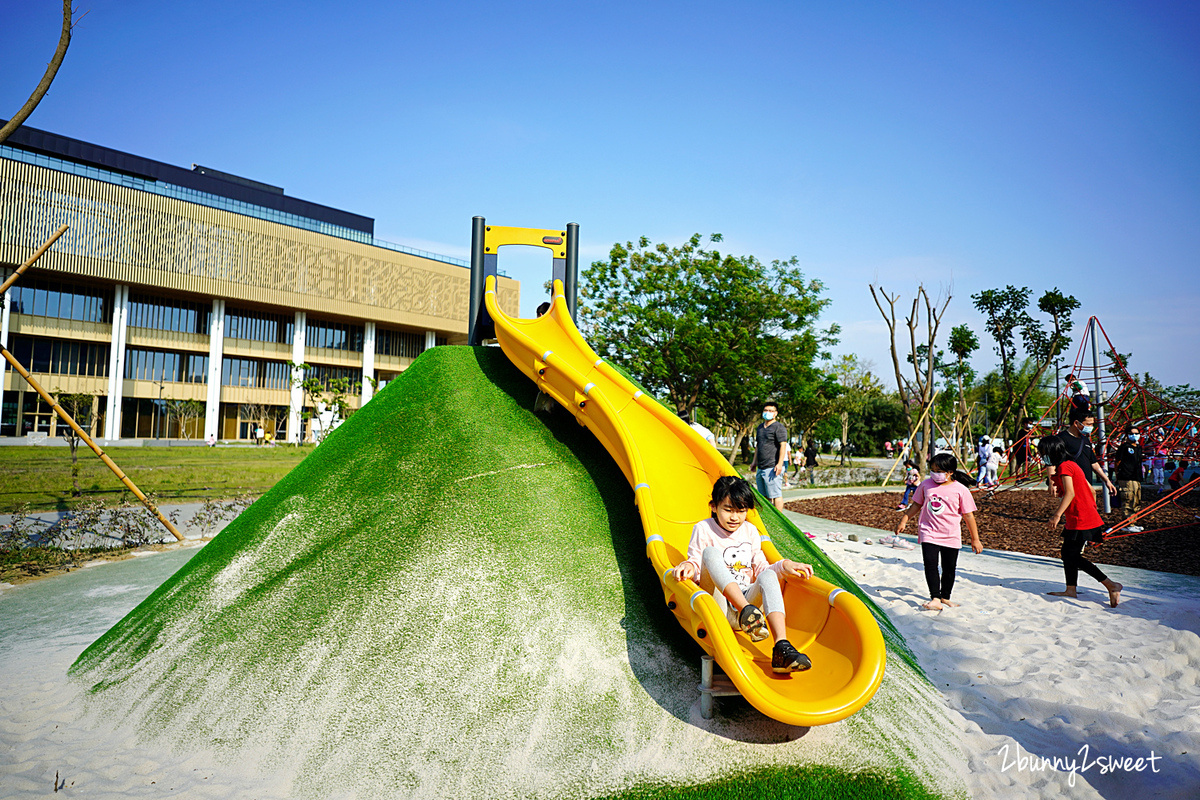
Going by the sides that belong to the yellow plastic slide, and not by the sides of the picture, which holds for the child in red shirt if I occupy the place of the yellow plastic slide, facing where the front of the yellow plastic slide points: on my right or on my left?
on my left

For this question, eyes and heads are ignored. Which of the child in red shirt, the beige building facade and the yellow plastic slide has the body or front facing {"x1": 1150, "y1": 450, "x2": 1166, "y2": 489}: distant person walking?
the beige building facade

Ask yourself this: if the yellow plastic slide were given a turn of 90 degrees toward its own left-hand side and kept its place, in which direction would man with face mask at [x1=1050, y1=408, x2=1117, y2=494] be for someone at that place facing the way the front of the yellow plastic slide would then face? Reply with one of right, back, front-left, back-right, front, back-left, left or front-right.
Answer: front

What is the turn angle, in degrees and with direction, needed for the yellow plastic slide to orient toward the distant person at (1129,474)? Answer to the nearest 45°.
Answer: approximately 90° to its left

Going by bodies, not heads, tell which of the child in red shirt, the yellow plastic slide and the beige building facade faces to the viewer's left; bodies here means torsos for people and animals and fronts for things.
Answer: the child in red shirt

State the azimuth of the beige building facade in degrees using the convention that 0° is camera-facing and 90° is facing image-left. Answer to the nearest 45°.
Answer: approximately 315°

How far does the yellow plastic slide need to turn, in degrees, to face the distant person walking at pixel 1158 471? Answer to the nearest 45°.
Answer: approximately 90° to its left

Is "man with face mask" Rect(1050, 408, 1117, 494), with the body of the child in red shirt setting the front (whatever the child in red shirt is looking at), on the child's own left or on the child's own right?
on the child's own right

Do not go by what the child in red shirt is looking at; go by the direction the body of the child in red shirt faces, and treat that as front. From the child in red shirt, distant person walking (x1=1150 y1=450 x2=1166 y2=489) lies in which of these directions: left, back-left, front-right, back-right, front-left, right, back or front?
right

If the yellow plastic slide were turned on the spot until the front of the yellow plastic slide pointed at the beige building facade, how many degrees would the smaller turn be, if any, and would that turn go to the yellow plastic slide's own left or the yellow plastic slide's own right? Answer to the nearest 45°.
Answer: approximately 180°

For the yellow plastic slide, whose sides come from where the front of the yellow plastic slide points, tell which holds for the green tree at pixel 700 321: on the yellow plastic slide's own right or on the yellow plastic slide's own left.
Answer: on the yellow plastic slide's own left

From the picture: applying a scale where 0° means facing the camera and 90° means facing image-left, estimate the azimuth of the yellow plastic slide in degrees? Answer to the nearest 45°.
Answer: approximately 315°
